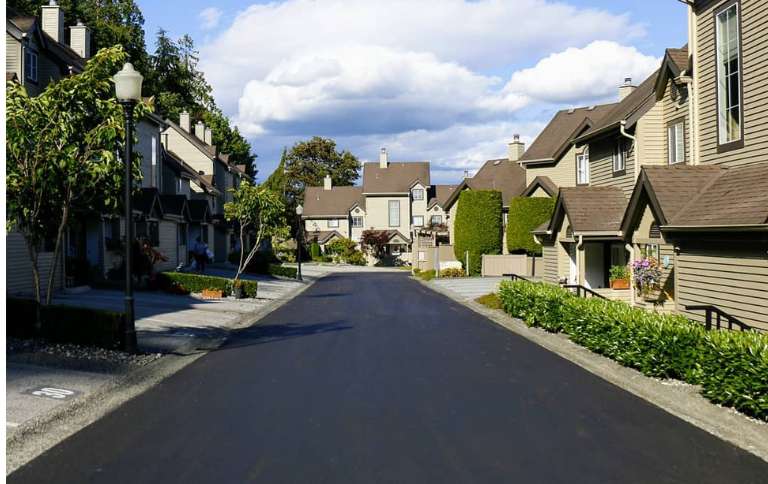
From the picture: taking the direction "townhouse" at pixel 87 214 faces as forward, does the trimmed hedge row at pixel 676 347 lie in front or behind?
in front

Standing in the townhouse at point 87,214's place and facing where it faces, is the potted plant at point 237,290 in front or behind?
in front

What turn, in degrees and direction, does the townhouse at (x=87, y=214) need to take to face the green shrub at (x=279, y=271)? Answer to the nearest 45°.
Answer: approximately 90° to its left

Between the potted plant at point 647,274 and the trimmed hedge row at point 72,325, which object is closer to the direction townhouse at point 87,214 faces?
the potted plant

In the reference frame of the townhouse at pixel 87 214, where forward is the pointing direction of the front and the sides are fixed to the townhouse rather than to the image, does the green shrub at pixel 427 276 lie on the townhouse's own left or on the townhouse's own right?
on the townhouse's own left

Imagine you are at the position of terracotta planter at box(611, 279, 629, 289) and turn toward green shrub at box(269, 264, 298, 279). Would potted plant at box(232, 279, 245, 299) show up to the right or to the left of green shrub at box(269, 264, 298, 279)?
left

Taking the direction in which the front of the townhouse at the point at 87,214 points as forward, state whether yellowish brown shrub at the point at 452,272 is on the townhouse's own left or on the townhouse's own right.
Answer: on the townhouse's own left

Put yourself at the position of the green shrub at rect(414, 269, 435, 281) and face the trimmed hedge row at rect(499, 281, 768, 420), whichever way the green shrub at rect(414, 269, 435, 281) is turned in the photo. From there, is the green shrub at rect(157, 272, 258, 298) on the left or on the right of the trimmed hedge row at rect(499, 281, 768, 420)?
right

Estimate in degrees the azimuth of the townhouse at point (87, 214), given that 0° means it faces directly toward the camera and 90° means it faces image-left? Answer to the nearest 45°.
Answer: approximately 315°

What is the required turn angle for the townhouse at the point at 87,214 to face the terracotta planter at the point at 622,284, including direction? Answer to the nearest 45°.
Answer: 0° — it already faces it
